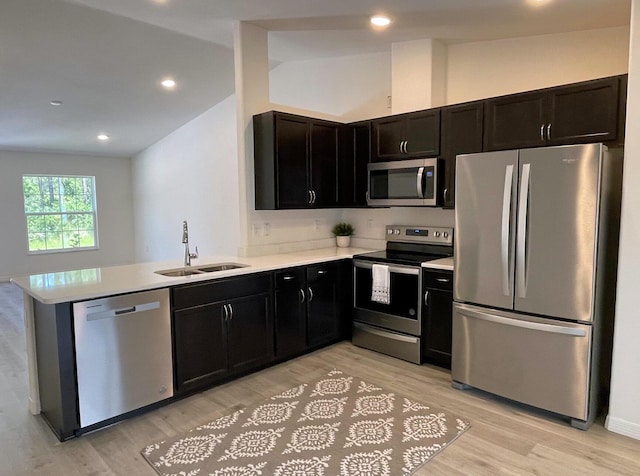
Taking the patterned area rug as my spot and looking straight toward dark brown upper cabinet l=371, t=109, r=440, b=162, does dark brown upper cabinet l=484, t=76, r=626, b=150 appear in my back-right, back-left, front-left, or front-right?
front-right

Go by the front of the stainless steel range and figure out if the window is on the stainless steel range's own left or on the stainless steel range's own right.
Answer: on the stainless steel range's own right

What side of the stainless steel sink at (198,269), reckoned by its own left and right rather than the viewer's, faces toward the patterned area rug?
front

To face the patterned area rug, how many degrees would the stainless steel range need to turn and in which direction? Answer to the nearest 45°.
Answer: approximately 45° to its left

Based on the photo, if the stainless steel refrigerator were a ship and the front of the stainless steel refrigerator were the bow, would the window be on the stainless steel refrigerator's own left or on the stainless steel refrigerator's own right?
on the stainless steel refrigerator's own right

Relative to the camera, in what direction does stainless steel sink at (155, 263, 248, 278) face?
facing the viewer and to the right of the viewer

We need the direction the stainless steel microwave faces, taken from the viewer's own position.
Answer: facing the viewer and to the left of the viewer

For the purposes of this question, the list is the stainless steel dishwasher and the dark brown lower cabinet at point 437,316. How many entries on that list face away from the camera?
0

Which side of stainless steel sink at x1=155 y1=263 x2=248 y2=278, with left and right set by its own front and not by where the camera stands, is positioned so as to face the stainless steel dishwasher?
right

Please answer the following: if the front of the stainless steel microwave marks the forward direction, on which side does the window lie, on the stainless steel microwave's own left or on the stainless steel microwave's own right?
on the stainless steel microwave's own right

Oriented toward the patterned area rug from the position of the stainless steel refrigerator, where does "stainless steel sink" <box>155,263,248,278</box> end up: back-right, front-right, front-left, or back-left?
front-right

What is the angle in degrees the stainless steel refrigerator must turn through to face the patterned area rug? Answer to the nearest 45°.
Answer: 0° — it already faces it

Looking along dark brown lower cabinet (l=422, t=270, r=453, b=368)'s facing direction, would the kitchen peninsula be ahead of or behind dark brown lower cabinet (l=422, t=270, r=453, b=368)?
ahead

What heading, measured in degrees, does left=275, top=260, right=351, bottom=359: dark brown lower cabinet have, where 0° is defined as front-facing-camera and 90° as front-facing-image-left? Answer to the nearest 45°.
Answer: approximately 315°
